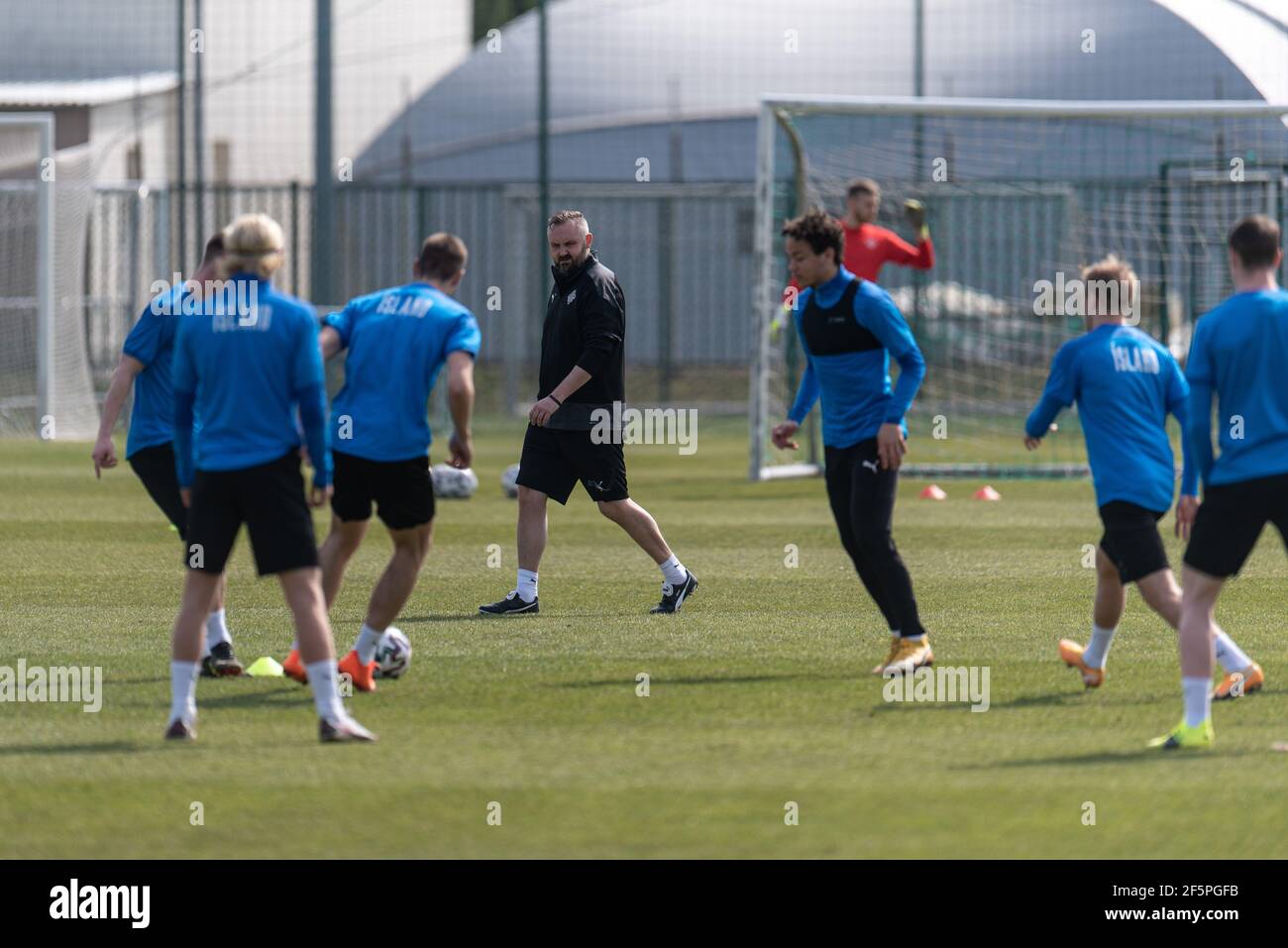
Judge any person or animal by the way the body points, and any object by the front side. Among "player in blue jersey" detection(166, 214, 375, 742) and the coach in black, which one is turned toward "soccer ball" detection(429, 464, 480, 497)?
the player in blue jersey

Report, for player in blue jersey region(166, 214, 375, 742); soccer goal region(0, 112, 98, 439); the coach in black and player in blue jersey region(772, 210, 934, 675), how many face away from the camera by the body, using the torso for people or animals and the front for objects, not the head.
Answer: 1

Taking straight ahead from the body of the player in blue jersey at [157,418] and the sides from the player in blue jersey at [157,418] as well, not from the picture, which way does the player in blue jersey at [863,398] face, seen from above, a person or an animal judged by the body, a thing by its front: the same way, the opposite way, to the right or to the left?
the opposite way

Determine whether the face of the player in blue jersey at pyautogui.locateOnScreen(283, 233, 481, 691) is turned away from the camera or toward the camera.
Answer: away from the camera

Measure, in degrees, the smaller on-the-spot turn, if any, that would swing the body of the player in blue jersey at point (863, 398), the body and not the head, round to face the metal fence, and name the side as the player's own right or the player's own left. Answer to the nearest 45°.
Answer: approximately 135° to the player's own right

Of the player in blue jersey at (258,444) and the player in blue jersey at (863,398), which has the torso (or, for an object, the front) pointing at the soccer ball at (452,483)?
the player in blue jersey at (258,444)

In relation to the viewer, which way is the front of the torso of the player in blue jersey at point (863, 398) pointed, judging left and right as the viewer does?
facing the viewer and to the left of the viewer

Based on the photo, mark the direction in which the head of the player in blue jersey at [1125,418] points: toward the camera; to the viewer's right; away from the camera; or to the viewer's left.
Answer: away from the camera

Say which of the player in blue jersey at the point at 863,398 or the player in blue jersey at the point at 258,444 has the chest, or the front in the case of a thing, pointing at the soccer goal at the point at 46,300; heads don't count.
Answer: the player in blue jersey at the point at 258,444

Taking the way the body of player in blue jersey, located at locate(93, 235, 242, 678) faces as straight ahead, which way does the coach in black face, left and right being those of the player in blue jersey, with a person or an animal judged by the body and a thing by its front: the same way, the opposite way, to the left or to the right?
the opposite way

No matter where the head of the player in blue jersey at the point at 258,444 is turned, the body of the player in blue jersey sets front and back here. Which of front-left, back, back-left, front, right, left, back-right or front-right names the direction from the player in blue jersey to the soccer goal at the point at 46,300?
front

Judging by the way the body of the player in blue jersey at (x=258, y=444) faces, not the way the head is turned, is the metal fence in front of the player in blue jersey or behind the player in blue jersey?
in front

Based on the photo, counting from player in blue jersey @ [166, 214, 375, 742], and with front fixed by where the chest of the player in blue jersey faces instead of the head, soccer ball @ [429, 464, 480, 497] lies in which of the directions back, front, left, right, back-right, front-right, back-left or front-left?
front

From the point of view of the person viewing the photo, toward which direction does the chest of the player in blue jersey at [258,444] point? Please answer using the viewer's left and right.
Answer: facing away from the viewer

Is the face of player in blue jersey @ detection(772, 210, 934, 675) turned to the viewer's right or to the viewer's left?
to the viewer's left

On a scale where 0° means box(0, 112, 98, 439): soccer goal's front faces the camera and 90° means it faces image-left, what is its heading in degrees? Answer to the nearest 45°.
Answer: approximately 45°
